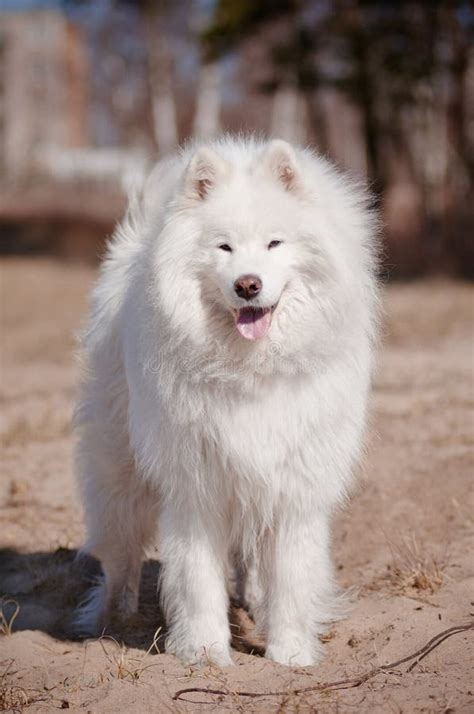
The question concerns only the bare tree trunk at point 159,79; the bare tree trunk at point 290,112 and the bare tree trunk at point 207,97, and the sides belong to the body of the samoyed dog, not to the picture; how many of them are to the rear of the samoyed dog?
3

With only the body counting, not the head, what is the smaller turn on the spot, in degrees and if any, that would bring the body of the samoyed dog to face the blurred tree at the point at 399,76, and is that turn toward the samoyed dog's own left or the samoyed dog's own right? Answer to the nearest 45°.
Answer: approximately 180°

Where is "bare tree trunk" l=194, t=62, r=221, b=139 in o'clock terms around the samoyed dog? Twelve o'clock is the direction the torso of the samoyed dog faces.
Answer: The bare tree trunk is roughly at 6 o'clock from the samoyed dog.

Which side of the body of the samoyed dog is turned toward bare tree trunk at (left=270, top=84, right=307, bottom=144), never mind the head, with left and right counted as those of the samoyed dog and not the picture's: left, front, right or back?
back

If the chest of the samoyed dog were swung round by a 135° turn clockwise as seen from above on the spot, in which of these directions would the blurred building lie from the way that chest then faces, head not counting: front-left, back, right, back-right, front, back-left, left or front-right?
front-right

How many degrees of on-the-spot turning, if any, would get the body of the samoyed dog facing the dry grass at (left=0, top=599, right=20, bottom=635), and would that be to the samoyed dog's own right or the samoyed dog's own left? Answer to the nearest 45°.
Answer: approximately 135° to the samoyed dog's own right

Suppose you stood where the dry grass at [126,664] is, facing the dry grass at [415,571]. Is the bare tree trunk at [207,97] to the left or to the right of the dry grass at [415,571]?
left

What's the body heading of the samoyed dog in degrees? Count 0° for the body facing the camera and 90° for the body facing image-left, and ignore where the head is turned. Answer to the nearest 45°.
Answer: approximately 0°

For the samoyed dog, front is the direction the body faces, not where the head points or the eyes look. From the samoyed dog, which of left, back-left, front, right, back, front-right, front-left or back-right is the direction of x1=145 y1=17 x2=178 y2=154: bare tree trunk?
back
